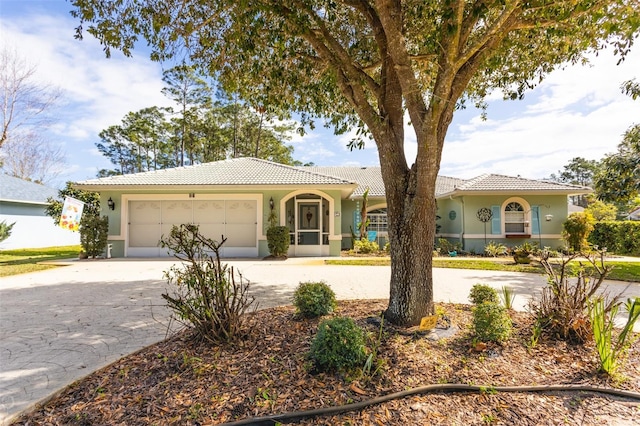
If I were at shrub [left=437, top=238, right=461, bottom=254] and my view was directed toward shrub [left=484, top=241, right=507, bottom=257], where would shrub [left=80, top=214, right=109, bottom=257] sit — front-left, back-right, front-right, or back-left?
back-right

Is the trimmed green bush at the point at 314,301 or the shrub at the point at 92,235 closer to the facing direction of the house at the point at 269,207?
the trimmed green bush

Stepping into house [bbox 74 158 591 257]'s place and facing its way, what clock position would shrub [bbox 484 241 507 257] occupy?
The shrub is roughly at 9 o'clock from the house.

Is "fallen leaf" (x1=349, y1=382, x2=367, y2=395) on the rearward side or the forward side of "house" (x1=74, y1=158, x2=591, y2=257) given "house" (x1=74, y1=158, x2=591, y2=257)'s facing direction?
on the forward side

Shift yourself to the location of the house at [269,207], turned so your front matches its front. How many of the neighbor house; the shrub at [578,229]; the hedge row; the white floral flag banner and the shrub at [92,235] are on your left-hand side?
2

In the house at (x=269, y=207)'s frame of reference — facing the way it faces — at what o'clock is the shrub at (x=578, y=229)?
The shrub is roughly at 9 o'clock from the house.

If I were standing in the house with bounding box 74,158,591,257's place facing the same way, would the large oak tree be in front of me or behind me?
in front

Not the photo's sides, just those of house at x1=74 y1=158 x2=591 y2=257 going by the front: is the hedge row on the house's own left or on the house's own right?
on the house's own left

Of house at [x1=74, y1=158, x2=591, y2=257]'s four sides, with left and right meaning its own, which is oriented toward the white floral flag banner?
right

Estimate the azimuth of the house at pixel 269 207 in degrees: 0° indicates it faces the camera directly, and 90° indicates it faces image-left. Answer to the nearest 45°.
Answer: approximately 0°

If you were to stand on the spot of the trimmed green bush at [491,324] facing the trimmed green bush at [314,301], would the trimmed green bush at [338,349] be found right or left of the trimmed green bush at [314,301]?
left

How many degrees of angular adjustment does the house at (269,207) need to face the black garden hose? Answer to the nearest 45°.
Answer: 0° — it already faces it

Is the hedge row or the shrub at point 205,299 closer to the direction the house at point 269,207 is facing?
the shrub
